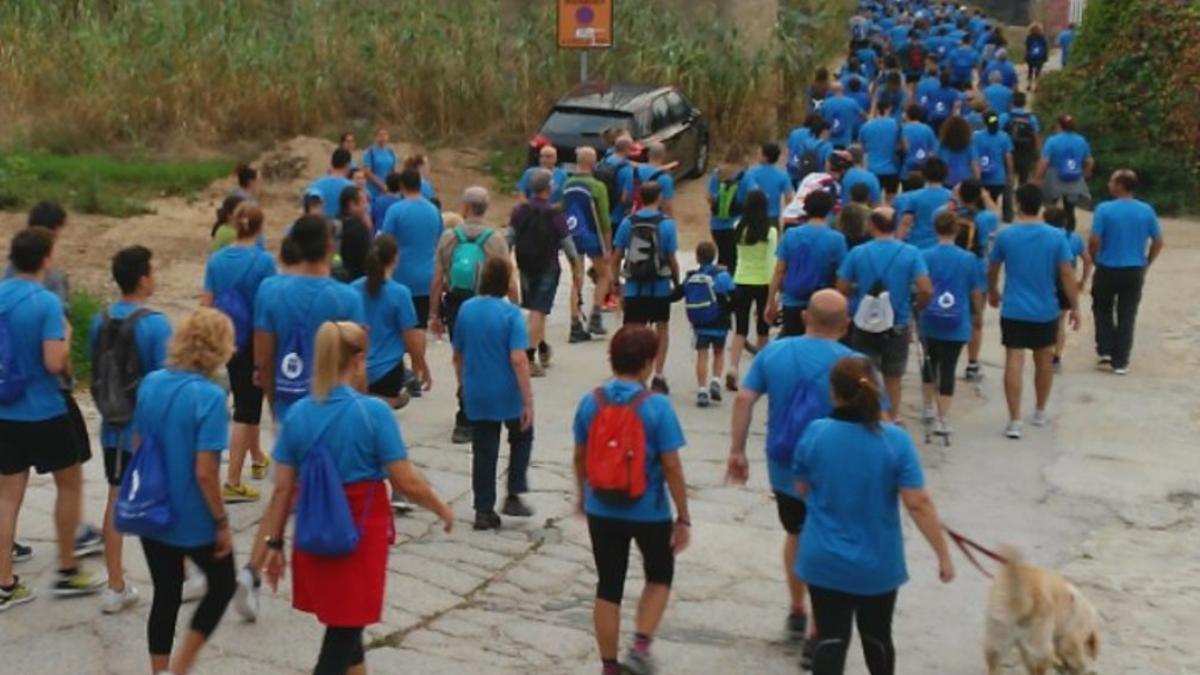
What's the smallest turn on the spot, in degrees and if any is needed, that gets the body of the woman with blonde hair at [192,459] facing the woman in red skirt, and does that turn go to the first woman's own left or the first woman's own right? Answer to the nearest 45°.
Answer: approximately 90° to the first woman's own right

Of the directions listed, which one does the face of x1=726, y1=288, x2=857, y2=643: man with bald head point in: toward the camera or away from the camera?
away from the camera

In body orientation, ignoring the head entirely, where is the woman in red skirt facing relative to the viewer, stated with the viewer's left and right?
facing away from the viewer and to the right of the viewer

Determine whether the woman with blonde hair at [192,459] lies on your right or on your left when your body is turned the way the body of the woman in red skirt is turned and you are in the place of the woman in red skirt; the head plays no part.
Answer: on your left

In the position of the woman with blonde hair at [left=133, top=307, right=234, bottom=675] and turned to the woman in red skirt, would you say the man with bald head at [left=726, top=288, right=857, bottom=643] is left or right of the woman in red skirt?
left

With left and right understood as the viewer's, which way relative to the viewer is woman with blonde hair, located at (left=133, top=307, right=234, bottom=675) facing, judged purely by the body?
facing away from the viewer and to the right of the viewer
